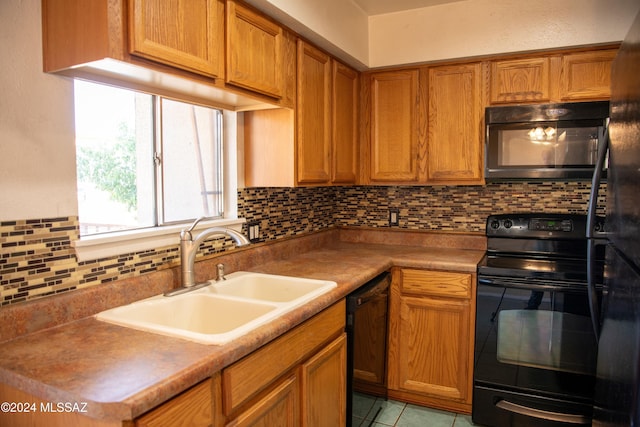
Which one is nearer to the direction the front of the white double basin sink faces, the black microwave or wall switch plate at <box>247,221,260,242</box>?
the black microwave

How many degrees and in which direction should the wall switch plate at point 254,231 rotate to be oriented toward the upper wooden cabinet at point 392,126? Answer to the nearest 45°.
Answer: approximately 90° to its left

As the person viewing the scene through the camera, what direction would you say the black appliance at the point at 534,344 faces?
facing the viewer

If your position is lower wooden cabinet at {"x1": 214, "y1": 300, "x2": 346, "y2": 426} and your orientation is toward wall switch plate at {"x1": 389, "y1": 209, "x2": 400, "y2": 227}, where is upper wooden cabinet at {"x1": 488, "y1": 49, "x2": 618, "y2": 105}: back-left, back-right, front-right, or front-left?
front-right

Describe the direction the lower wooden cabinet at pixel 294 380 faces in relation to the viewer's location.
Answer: facing the viewer and to the right of the viewer

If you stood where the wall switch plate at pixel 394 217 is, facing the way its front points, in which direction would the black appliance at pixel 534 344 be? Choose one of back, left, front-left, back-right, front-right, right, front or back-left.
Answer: front-left

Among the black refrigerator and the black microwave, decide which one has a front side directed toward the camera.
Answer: the black microwave

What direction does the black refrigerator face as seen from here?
to the viewer's left

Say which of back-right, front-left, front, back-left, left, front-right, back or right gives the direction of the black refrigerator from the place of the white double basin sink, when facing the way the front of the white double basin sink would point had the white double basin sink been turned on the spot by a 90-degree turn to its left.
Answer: right

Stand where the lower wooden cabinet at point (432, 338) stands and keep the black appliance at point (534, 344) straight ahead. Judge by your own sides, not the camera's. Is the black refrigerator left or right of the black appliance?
right

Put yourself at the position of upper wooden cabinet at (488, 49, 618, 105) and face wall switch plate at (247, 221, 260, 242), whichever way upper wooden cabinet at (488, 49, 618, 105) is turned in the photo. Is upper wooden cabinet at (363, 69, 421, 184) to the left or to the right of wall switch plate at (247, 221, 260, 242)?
right

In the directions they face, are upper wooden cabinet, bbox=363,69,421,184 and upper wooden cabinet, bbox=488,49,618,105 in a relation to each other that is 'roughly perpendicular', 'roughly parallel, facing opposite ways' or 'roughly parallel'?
roughly parallel

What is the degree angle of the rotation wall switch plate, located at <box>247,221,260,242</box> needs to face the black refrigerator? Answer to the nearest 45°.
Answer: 0° — it already faces it

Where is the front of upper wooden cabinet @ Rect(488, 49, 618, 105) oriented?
toward the camera
